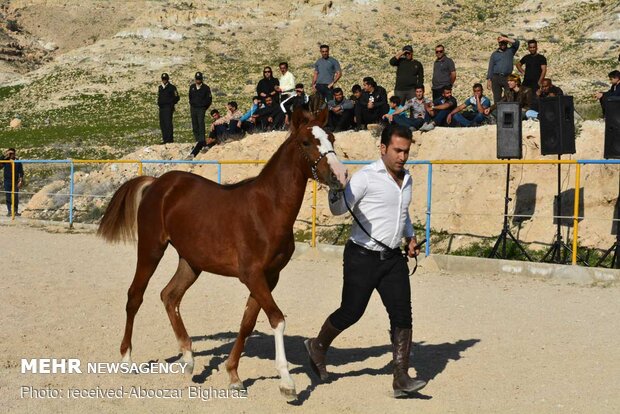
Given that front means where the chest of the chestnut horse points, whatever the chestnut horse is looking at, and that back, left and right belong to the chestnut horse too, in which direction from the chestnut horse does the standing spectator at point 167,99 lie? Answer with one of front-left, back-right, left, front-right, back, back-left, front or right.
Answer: back-left

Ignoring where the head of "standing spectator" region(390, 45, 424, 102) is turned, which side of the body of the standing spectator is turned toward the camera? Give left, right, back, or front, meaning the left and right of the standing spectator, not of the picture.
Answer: front

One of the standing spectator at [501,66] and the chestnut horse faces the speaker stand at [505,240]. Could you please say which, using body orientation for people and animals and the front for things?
the standing spectator

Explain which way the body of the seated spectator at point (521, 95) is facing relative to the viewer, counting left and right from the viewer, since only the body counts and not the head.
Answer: facing the viewer and to the left of the viewer

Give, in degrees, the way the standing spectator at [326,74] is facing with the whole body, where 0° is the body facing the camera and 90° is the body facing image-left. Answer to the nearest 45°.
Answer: approximately 0°

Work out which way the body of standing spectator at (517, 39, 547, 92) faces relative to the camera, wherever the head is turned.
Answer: toward the camera

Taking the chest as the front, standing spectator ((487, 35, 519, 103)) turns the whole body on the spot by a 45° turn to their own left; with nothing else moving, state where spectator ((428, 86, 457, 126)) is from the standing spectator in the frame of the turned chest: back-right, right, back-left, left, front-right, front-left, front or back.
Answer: back-right

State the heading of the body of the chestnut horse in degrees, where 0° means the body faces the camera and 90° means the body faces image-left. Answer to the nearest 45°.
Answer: approximately 315°

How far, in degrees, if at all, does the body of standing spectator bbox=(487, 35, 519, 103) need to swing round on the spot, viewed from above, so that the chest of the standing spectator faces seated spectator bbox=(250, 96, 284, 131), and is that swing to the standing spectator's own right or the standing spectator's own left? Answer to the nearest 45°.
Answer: approximately 90° to the standing spectator's own right

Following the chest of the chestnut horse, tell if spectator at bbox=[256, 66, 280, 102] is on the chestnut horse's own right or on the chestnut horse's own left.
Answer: on the chestnut horse's own left
